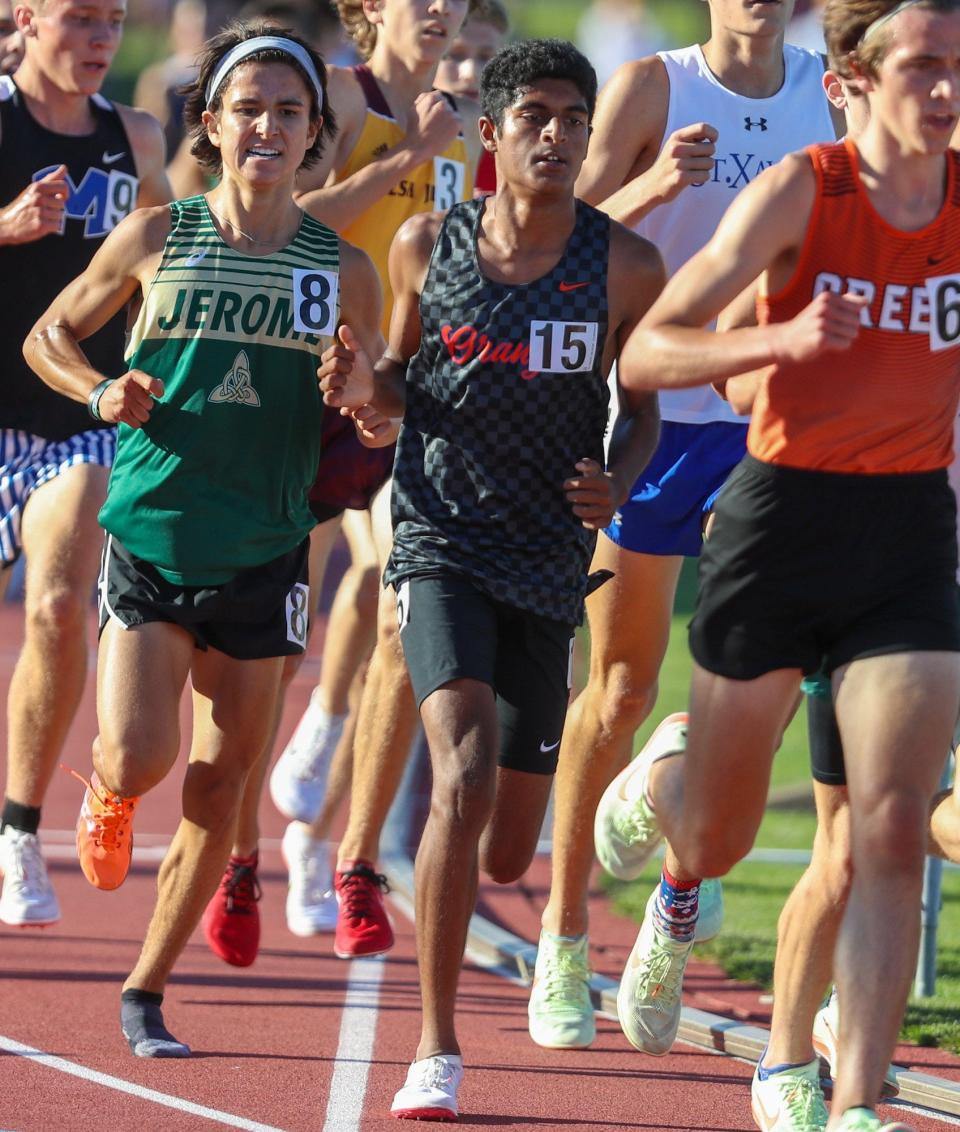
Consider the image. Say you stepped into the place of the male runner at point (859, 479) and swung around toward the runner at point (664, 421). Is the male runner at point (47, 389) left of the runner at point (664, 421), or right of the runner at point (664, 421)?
left

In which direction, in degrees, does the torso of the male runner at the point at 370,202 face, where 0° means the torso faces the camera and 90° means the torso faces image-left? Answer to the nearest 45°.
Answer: approximately 315°

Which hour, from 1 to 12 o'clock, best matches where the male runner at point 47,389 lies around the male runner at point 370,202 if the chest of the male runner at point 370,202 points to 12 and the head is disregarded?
the male runner at point 47,389 is roughly at 4 o'clock from the male runner at point 370,202.

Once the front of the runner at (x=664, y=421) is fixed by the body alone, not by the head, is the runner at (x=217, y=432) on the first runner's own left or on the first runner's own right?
on the first runner's own right

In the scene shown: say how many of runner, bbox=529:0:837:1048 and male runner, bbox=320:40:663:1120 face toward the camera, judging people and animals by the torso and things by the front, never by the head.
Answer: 2

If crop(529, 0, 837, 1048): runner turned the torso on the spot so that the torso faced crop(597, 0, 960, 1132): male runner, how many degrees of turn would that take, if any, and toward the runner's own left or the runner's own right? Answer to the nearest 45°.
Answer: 0° — they already face them

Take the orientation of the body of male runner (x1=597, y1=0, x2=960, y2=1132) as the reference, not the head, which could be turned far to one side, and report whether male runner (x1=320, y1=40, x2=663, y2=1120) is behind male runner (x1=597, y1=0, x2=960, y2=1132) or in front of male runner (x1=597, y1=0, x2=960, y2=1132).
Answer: behind

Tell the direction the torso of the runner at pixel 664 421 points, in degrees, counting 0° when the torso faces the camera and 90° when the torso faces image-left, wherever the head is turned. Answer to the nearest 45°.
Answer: approximately 0°

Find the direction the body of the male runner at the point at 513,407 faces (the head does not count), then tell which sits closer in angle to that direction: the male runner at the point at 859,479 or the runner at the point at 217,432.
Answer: the male runner
